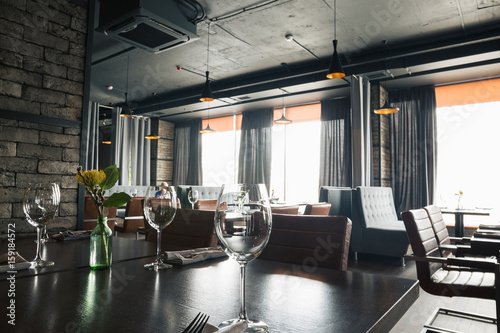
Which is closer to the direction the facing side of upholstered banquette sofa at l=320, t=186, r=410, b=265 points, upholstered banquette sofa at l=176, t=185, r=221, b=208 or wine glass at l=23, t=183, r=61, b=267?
the wine glass

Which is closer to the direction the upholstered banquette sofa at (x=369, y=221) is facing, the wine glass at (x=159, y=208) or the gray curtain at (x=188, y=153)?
the wine glass

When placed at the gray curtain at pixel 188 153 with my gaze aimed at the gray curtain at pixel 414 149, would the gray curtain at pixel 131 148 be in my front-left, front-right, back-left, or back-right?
back-right

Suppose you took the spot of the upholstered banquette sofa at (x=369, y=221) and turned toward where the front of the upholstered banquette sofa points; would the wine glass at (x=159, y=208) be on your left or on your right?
on your right

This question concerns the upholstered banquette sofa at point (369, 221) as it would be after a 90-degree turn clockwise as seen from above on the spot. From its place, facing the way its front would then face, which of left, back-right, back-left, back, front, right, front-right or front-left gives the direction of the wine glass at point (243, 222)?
front-left
